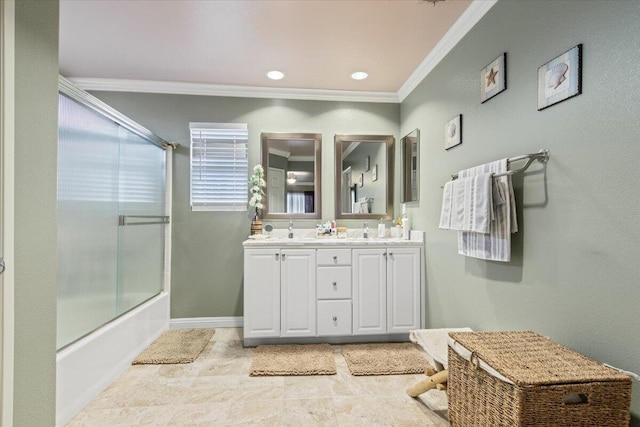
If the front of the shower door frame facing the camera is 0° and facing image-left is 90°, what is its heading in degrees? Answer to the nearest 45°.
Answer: approximately 315°

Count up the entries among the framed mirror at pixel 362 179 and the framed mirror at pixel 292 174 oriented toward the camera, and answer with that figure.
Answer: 2

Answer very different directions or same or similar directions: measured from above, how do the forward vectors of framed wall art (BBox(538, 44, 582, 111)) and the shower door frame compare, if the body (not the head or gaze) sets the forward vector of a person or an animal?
very different directions

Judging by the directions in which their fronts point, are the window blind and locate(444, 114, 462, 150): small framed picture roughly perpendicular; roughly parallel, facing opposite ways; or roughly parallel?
roughly perpendicular

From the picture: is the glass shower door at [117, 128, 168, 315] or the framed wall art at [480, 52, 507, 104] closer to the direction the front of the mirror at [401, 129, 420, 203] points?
the glass shower door

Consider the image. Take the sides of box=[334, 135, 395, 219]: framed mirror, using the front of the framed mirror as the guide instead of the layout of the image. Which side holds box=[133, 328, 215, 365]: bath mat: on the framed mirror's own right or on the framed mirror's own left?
on the framed mirror's own right

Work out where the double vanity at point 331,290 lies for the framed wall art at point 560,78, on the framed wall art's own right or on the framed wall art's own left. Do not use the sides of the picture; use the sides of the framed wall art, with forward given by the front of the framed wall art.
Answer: on the framed wall art's own right

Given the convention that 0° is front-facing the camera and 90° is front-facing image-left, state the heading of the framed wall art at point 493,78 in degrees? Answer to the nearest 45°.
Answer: approximately 45°
